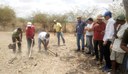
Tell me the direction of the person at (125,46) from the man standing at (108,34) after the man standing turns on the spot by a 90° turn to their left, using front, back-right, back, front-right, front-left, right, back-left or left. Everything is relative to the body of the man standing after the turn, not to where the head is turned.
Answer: front

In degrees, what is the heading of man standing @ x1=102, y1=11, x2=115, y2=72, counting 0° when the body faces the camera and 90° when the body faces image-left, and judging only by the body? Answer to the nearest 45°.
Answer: approximately 90°

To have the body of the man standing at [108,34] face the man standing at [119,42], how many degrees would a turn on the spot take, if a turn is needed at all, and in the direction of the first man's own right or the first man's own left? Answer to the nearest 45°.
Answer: approximately 90° to the first man's own left
